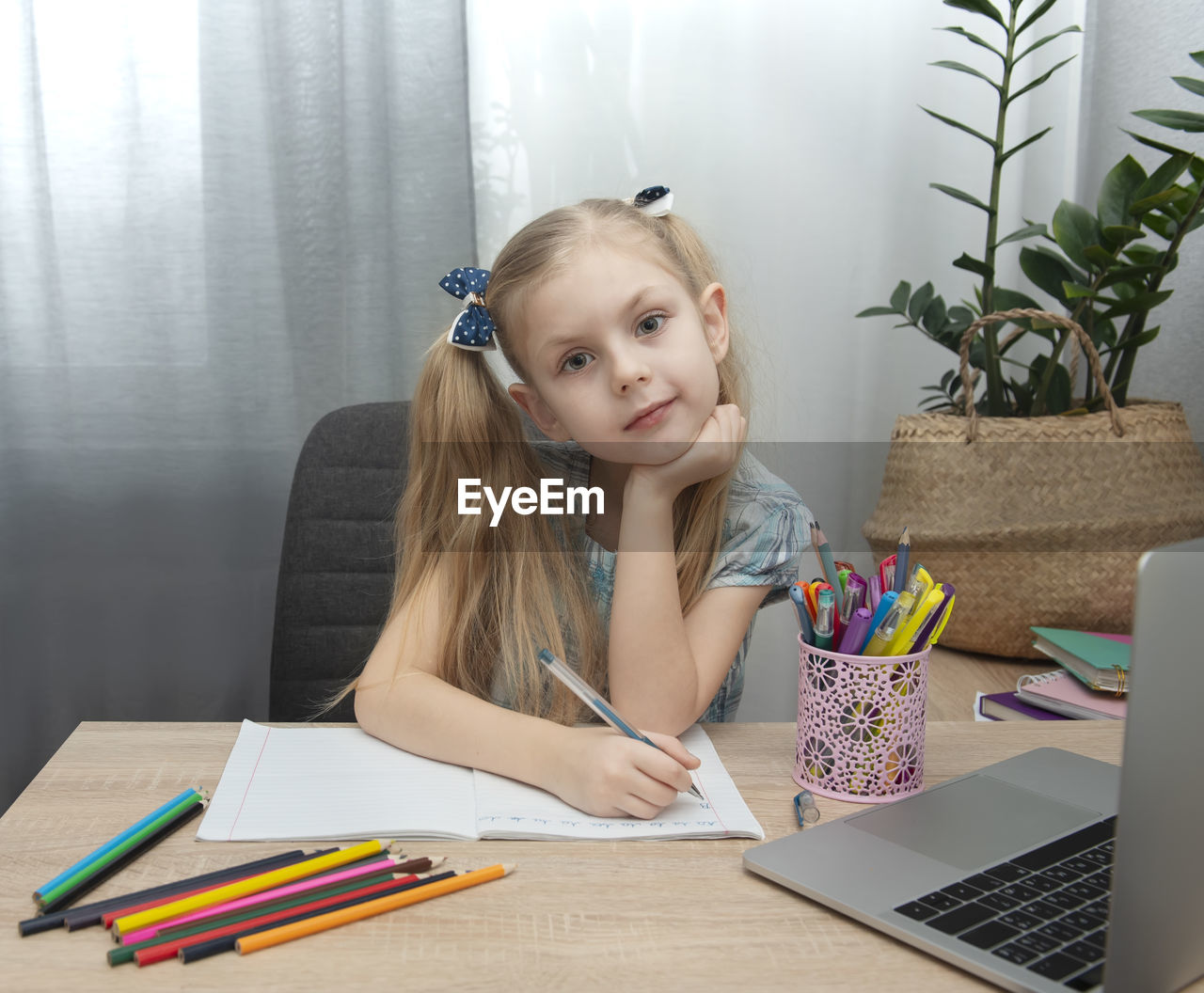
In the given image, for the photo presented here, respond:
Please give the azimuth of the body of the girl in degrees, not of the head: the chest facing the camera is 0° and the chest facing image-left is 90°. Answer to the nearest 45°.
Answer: approximately 0°

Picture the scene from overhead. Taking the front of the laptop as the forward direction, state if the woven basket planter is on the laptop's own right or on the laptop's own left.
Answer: on the laptop's own right
